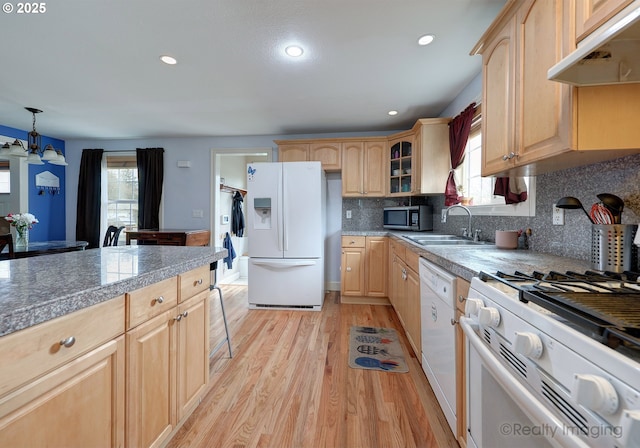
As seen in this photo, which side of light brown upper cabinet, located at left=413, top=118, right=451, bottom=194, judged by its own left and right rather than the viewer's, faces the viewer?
left

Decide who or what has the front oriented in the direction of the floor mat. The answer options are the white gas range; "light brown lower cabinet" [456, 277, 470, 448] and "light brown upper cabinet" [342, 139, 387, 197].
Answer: the light brown upper cabinet

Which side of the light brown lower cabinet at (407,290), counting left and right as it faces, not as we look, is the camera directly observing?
left

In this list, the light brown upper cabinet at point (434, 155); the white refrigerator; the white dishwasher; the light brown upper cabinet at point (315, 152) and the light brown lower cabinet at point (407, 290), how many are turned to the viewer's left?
3

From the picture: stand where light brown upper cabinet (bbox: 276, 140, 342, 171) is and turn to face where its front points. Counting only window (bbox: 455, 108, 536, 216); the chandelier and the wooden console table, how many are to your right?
2

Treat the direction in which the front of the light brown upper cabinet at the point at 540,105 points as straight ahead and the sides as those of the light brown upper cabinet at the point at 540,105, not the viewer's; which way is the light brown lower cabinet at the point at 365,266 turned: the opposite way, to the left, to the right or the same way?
to the left

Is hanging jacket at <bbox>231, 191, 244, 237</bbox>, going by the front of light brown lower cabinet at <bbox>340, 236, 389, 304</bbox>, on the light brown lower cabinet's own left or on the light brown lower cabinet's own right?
on the light brown lower cabinet's own right

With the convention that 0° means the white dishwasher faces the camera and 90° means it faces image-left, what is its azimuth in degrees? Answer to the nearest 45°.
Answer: approximately 90°

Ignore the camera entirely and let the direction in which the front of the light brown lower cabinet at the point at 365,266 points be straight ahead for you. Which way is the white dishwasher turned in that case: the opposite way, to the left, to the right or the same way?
to the right

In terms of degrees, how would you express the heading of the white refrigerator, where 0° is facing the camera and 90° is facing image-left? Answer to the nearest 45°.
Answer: approximately 0°
